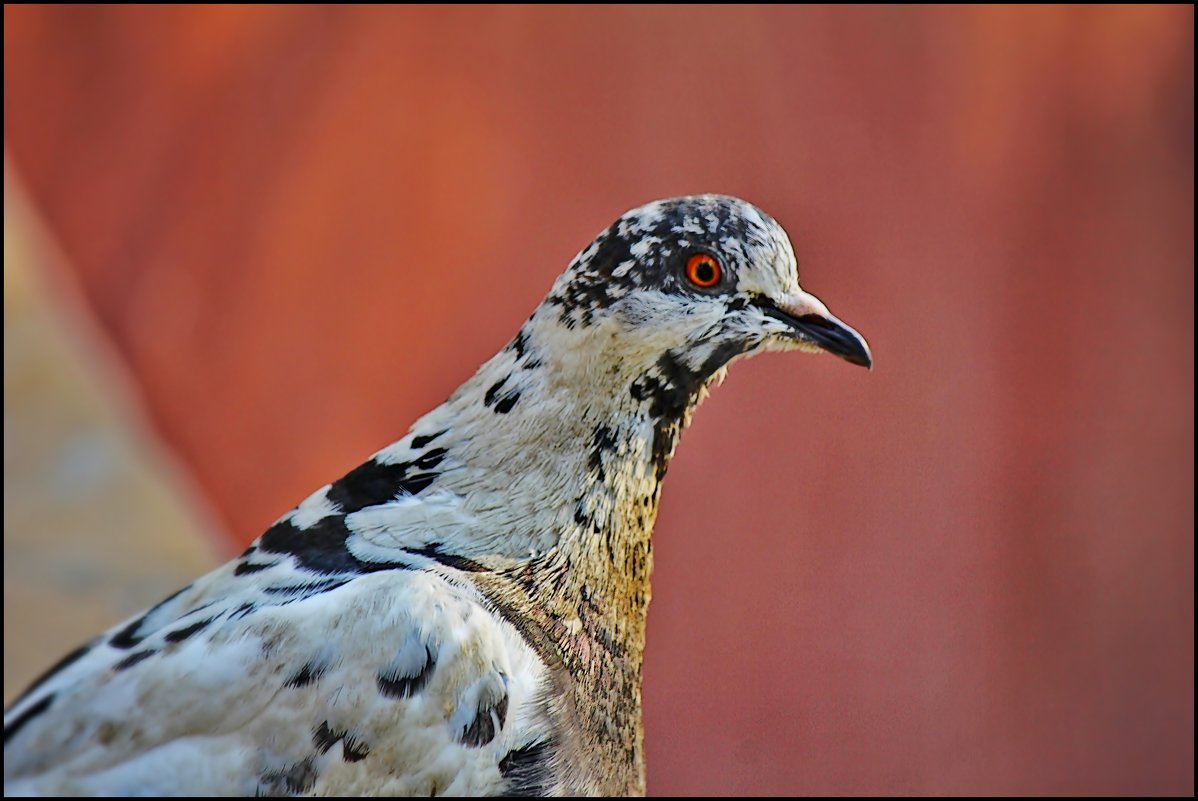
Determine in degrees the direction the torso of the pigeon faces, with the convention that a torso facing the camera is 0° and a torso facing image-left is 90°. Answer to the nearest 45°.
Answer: approximately 270°
